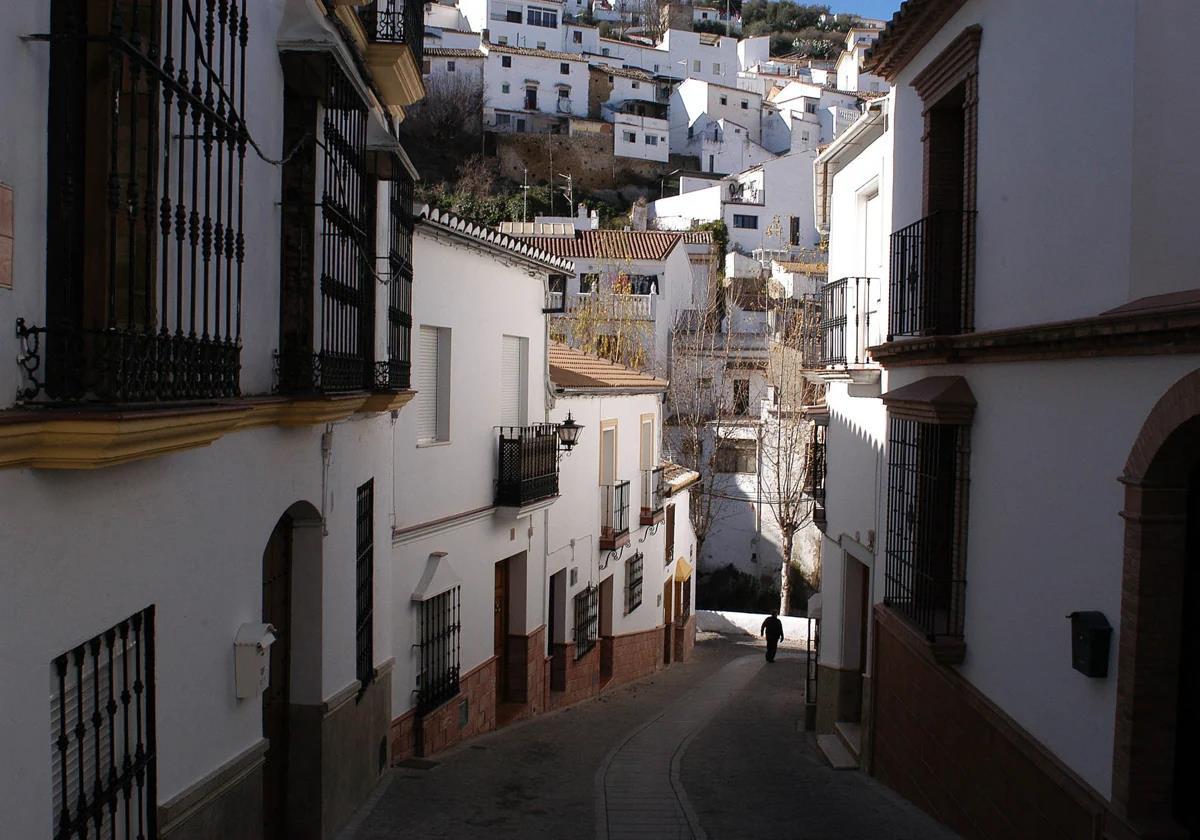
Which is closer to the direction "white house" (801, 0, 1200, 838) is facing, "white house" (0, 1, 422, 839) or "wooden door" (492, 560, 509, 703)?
the white house

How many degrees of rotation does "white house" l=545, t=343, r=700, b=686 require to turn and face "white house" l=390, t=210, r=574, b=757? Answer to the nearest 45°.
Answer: approximately 45° to its right

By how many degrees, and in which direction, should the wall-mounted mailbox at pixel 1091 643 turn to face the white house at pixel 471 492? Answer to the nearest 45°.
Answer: approximately 90° to its right

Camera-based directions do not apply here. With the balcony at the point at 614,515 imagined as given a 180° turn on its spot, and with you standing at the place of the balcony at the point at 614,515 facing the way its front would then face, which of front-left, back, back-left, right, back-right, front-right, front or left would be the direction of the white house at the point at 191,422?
back-left

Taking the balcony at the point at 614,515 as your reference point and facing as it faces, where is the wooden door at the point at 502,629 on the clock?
The wooden door is roughly at 2 o'clock from the balcony.

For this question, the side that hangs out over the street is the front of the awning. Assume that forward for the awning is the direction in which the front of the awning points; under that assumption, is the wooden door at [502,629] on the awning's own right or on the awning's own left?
on the awning's own right

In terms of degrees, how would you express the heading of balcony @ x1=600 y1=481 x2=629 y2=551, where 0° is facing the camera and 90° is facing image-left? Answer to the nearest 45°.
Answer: approximately 315°

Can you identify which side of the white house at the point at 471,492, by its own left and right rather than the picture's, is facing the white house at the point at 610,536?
left

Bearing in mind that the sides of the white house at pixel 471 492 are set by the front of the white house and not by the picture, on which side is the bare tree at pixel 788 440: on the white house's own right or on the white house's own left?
on the white house's own left

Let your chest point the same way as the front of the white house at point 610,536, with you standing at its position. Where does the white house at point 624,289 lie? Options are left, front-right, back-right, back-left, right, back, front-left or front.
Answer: back-left

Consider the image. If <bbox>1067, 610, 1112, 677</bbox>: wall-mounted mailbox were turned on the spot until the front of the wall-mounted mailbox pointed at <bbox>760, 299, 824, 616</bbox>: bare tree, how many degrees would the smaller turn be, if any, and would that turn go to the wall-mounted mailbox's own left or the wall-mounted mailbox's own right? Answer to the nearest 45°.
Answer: approximately 135° to the wall-mounted mailbox's own right

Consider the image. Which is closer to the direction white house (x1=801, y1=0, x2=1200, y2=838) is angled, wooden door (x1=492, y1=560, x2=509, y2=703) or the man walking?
the wooden door

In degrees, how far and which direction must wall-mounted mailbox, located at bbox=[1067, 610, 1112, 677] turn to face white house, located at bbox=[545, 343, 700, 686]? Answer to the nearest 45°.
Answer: approximately 90° to its right

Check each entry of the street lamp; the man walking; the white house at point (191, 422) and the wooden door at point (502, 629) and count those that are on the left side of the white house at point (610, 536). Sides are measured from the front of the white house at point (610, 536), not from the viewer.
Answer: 1
